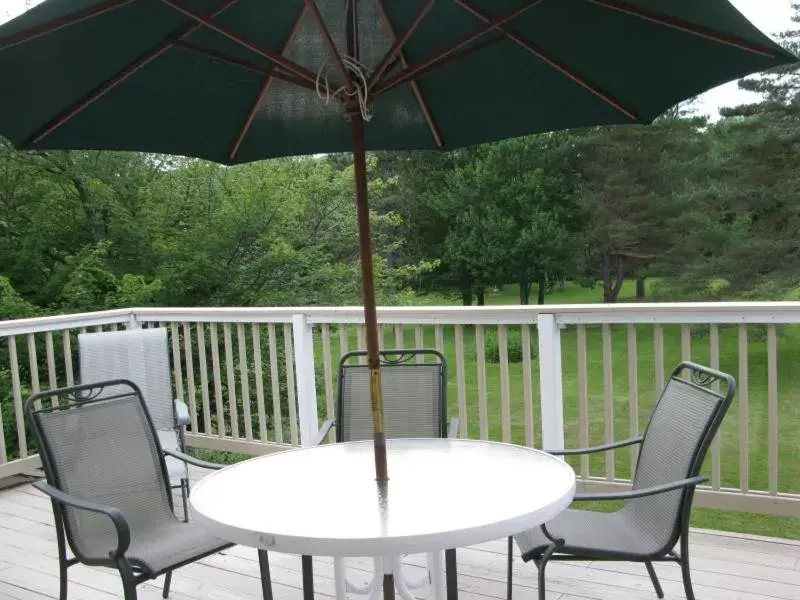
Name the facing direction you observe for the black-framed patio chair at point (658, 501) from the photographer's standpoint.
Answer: facing the viewer and to the left of the viewer

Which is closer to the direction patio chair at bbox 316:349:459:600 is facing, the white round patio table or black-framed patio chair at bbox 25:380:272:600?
the white round patio table

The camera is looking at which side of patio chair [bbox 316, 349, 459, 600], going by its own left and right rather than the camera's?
front

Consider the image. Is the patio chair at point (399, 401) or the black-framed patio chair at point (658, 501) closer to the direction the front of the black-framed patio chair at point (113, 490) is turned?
the black-framed patio chair

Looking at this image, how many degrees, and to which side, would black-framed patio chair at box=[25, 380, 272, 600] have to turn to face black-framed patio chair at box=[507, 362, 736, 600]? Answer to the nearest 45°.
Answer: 0° — it already faces it

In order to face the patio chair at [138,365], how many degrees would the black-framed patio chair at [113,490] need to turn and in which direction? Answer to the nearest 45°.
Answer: approximately 135° to its left

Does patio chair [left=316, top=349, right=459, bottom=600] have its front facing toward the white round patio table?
yes

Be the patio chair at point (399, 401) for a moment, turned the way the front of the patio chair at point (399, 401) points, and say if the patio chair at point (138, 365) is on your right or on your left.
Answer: on your right

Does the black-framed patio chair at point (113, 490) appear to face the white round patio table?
yes

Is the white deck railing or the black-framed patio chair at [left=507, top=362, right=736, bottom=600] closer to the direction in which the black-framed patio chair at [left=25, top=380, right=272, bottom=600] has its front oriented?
the black-framed patio chair

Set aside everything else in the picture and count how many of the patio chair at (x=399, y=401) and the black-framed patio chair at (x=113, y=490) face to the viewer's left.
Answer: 0

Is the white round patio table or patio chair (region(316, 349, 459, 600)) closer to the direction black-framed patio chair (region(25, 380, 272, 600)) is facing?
the white round patio table
